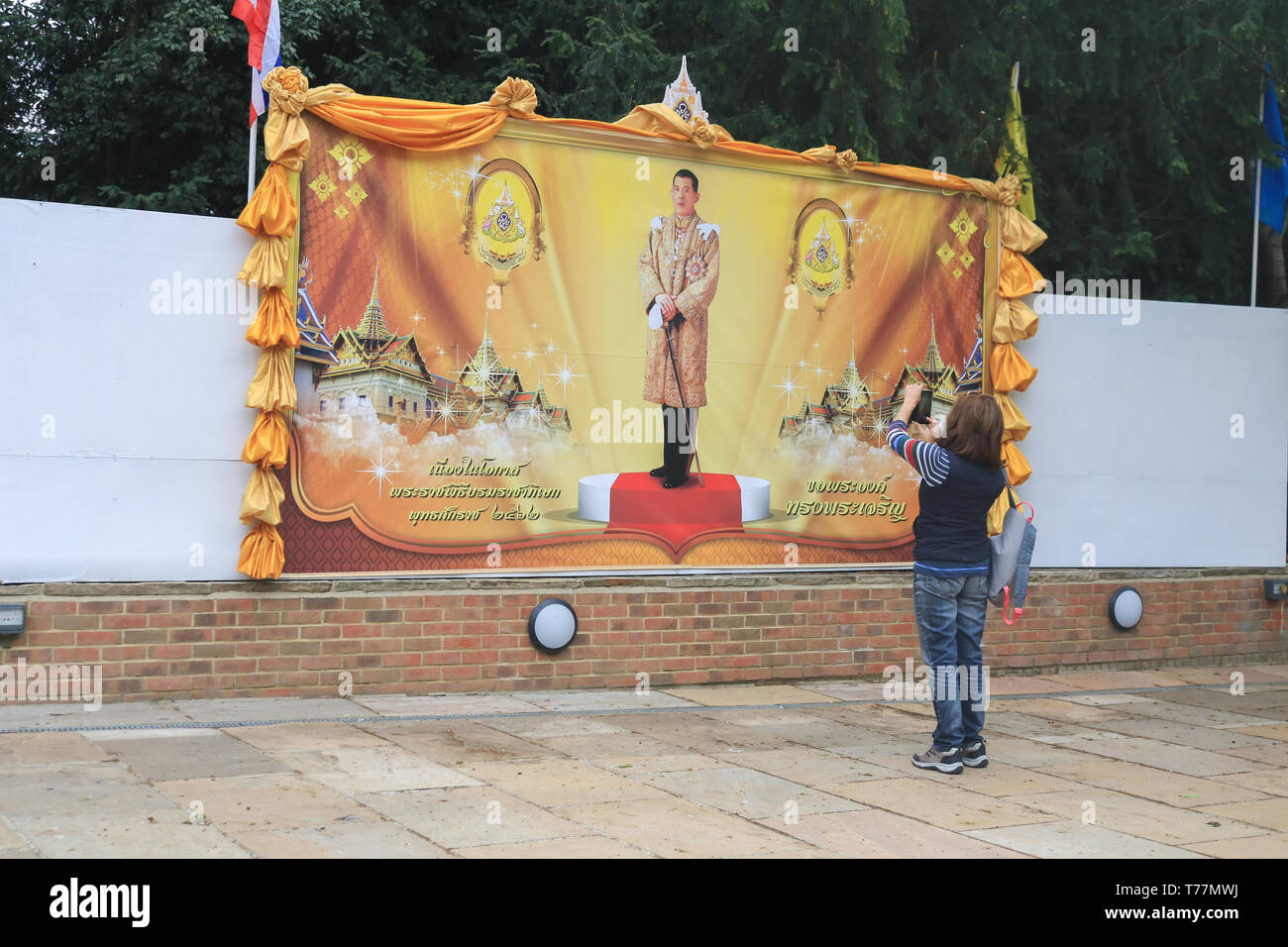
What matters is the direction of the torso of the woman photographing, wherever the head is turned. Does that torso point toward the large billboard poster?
yes

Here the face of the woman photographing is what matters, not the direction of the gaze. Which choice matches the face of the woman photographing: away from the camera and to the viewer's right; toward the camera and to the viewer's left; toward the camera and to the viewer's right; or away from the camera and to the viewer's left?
away from the camera and to the viewer's left

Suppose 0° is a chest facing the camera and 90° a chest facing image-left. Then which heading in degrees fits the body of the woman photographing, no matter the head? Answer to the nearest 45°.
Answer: approximately 135°

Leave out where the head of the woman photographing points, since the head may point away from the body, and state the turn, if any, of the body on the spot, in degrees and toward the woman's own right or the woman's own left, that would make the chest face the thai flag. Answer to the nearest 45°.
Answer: approximately 45° to the woman's own left

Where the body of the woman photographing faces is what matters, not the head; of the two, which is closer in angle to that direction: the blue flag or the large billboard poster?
the large billboard poster

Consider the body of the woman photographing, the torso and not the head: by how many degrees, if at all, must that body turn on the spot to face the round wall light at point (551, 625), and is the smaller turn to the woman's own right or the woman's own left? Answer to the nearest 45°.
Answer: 0° — they already face it

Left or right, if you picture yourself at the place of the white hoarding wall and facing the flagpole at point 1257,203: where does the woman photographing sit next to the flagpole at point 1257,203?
right

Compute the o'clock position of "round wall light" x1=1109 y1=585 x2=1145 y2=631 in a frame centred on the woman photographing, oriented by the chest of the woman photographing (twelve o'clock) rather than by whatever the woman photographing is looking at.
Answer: The round wall light is roughly at 2 o'clock from the woman photographing.

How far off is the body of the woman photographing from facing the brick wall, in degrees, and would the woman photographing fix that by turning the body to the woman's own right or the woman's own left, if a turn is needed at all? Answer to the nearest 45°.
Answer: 0° — they already face it

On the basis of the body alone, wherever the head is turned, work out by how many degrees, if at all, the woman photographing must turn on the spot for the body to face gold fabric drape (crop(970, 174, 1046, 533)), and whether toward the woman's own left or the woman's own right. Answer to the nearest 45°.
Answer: approximately 45° to the woman's own right
